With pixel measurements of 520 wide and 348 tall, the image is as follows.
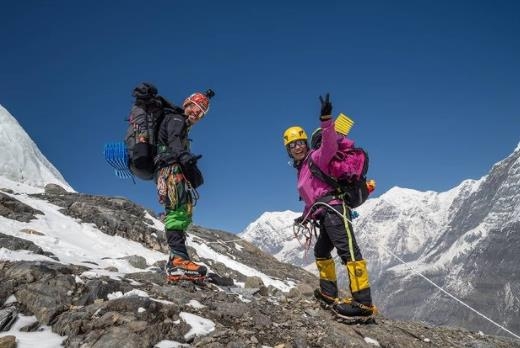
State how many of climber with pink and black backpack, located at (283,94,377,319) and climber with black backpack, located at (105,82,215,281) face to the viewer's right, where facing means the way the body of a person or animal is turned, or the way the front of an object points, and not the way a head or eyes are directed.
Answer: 1

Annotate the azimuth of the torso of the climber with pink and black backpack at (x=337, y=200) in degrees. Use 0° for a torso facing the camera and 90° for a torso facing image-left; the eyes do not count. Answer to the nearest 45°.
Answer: approximately 45°

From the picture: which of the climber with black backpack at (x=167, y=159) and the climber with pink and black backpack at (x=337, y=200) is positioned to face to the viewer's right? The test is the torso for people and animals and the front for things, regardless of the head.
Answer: the climber with black backpack at (x=167, y=159)

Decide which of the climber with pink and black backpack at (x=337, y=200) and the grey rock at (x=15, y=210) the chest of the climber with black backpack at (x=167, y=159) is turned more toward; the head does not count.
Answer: the climber with pink and black backpack

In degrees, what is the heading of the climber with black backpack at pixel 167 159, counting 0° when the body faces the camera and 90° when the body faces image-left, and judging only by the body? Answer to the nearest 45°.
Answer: approximately 270°

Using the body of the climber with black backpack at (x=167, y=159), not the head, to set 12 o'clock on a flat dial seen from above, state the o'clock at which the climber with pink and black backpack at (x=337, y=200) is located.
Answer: the climber with pink and black backpack at (x=337, y=200) is roughly at 1 o'clock from the climber with black backpack at (x=167, y=159).

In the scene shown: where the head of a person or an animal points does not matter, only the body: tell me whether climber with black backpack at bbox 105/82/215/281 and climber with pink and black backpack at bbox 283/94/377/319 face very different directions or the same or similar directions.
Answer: very different directions
